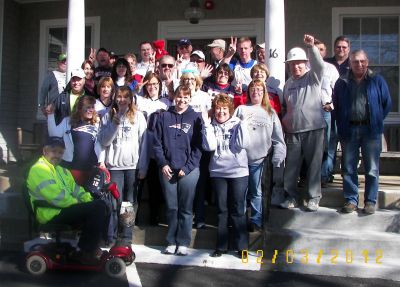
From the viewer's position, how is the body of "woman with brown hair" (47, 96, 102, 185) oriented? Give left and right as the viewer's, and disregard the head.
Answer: facing the viewer and to the right of the viewer

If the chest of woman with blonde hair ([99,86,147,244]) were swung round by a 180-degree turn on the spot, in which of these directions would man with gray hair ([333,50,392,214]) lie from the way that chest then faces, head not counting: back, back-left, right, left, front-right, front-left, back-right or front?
right

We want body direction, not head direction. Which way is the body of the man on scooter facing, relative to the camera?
to the viewer's right

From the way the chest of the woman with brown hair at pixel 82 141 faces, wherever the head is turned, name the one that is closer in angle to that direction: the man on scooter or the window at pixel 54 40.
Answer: the man on scooter
